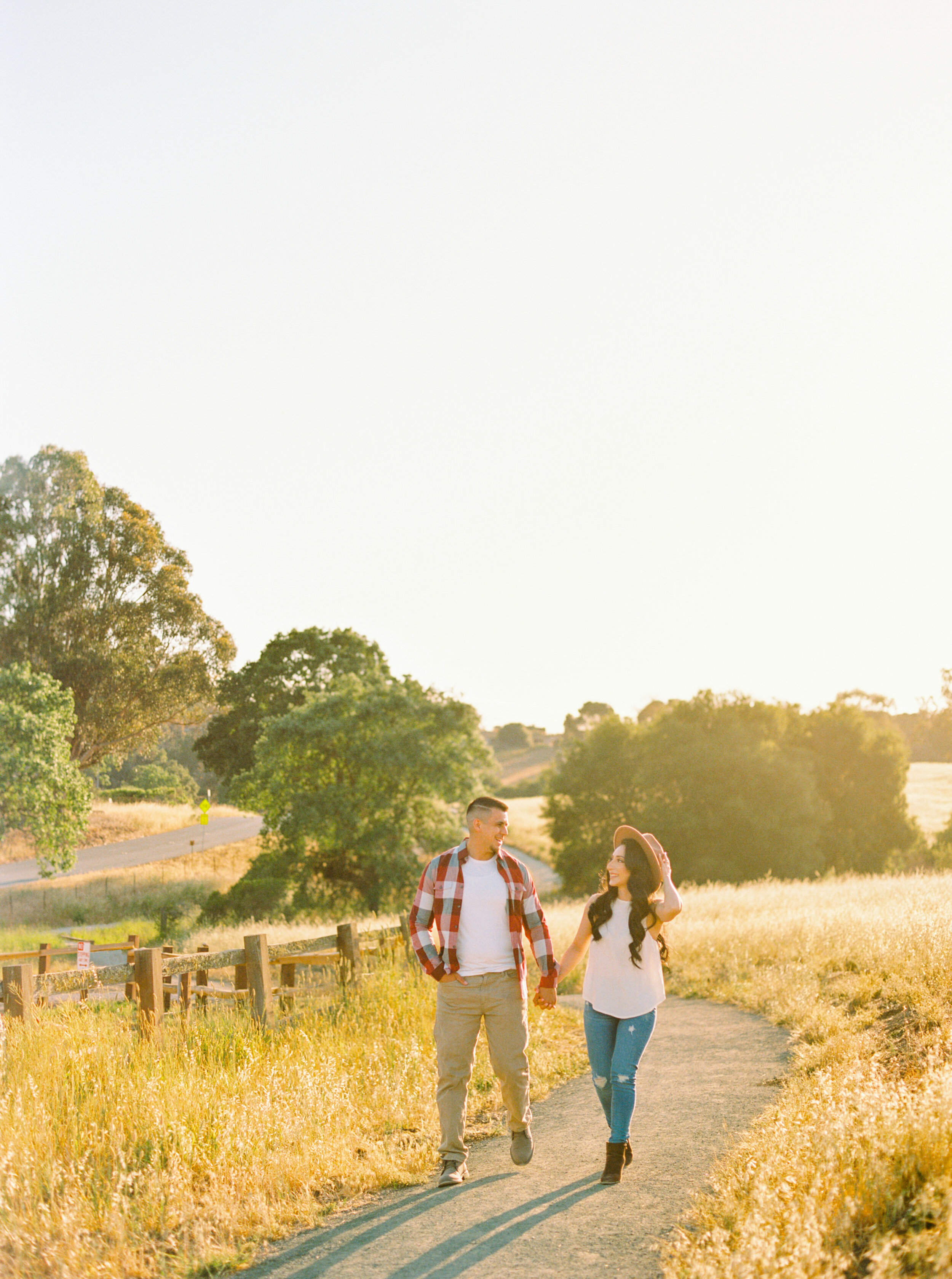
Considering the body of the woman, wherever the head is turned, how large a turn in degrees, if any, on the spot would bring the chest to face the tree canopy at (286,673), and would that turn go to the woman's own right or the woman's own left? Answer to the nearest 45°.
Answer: approximately 180°

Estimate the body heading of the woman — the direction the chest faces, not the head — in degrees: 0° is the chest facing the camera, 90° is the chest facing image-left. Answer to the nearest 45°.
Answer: approximately 0°

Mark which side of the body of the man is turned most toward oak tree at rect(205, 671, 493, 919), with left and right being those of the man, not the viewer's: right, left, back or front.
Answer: back

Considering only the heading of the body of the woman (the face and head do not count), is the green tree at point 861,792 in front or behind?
behind

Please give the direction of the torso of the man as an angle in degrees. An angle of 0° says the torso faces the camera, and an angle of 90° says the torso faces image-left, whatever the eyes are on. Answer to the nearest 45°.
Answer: approximately 0°

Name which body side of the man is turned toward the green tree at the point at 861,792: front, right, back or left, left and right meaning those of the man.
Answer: back

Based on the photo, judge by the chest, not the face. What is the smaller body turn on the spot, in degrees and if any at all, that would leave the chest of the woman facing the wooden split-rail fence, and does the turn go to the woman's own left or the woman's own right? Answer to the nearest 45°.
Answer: approximately 135° to the woman's own right
